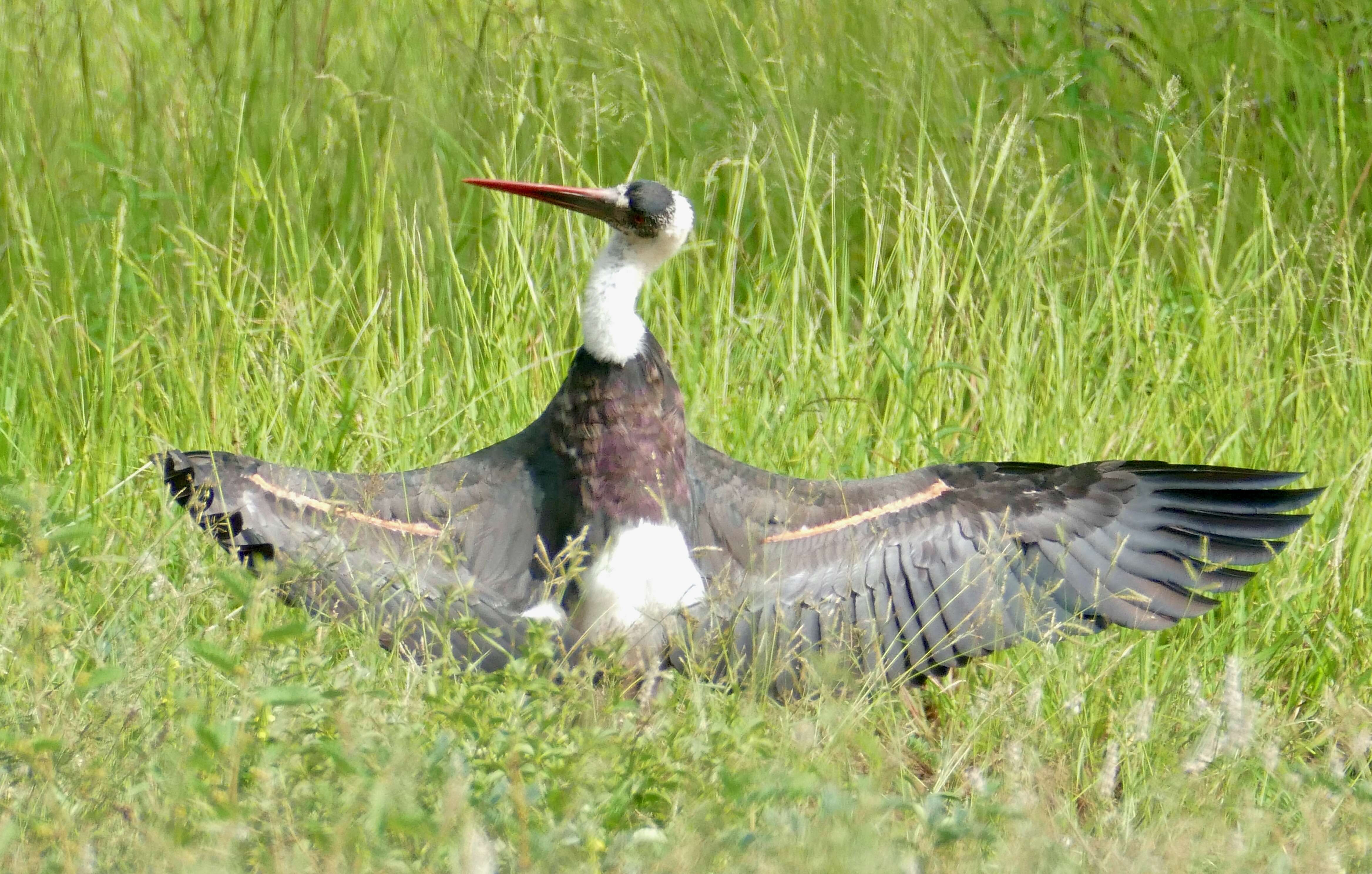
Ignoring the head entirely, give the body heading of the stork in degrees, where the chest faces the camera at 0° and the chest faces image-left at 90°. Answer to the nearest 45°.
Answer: approximately 0°
